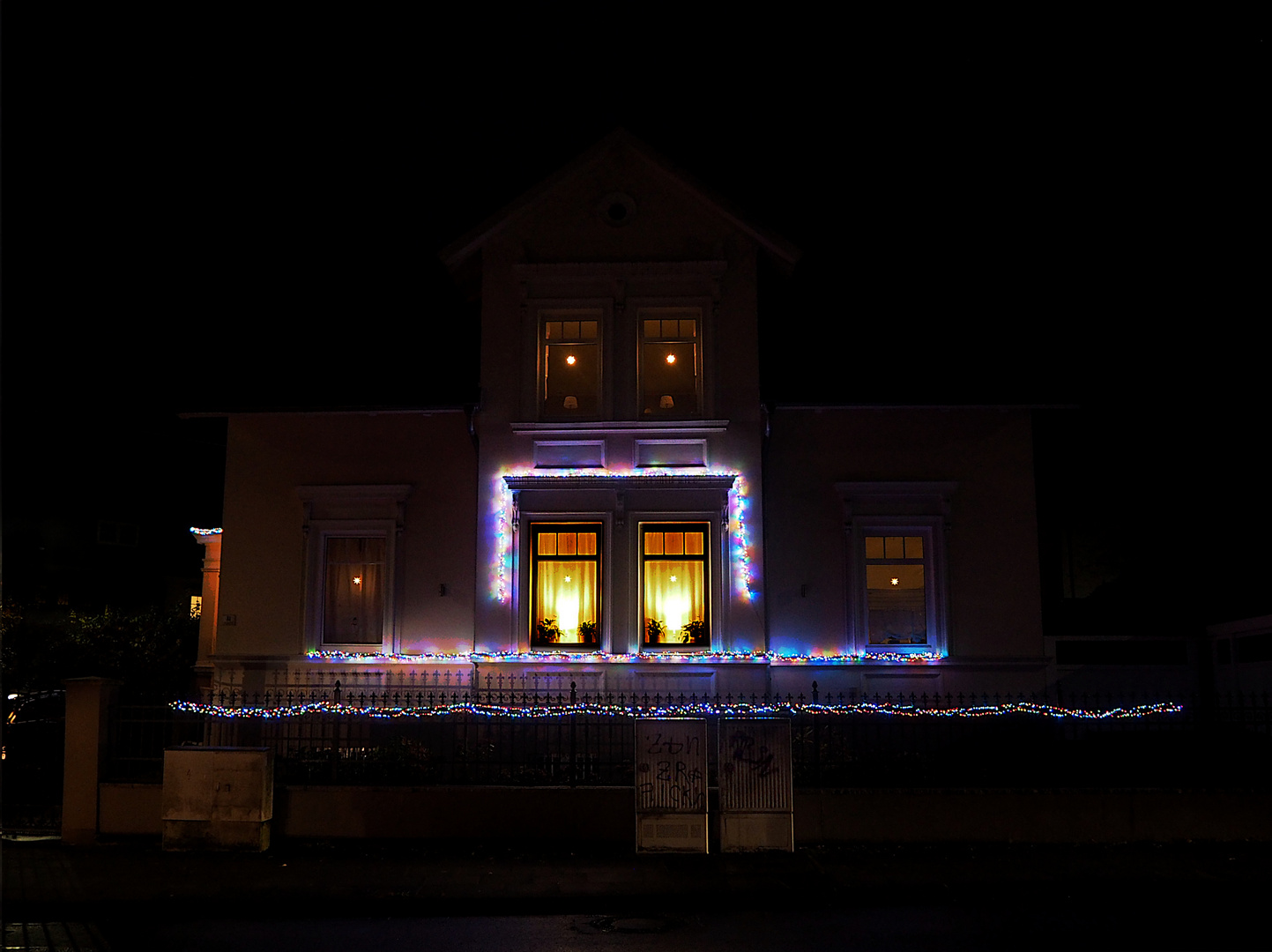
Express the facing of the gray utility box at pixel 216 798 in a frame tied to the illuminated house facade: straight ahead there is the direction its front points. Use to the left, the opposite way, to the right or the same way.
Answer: the same way

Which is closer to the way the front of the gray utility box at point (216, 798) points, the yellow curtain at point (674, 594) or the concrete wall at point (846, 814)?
the concrete wall

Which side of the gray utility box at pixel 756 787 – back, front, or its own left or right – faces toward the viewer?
front

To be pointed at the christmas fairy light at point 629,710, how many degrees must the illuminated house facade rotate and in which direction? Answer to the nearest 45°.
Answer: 0° — it already faces it

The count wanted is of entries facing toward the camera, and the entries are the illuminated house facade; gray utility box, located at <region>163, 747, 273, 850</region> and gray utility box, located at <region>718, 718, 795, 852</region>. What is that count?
3

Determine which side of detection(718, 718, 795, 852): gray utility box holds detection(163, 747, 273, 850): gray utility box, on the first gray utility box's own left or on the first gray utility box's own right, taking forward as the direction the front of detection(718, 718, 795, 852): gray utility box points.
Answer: on the first gray utility box's own right

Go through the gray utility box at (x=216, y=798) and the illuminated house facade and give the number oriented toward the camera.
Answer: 2

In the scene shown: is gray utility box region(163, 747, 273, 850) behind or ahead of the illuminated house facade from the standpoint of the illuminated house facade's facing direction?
ahead

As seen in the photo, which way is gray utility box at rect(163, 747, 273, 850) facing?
toward the camera

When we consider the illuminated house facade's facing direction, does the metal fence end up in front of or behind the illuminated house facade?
in front

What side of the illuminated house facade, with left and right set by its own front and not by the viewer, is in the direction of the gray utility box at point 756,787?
front

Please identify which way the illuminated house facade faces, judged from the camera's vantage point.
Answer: facing the viewer

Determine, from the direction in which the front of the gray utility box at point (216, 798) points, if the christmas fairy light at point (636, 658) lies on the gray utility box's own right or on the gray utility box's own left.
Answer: on the gray utility box's own left

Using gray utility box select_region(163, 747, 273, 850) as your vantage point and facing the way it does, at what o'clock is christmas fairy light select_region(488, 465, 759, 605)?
The christmas fairy light is roughly at 8 o'clock from the gray utility box.
